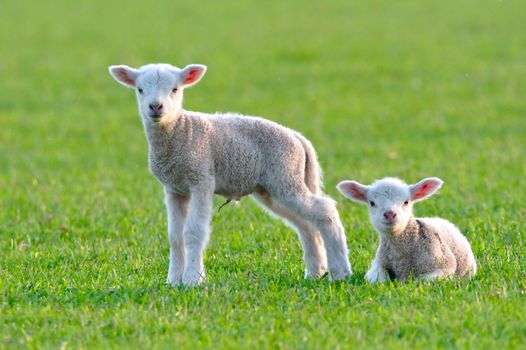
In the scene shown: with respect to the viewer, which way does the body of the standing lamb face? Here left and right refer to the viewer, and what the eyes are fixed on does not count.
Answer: facing to the left of the viewer

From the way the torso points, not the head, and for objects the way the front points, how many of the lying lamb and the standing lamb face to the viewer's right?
0

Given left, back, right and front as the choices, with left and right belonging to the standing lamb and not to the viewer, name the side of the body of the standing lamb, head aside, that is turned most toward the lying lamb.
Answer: back

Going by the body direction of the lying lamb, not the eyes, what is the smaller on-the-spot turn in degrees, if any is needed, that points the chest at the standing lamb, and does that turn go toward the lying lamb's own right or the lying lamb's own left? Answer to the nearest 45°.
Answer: approximately 45° to the lying lamb's own right

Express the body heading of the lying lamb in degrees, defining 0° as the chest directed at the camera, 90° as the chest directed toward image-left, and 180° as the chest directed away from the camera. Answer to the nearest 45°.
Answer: approximately 45°
